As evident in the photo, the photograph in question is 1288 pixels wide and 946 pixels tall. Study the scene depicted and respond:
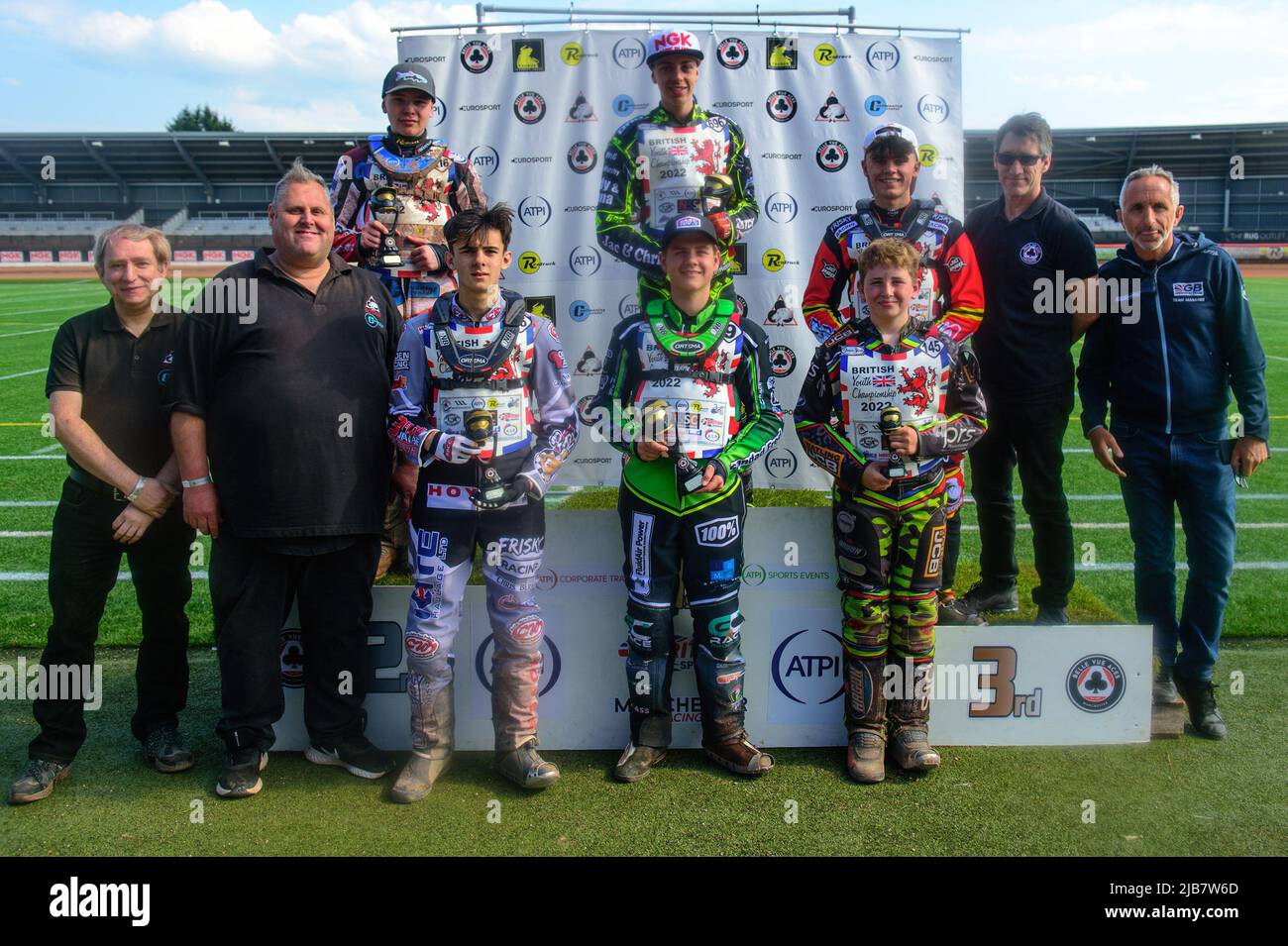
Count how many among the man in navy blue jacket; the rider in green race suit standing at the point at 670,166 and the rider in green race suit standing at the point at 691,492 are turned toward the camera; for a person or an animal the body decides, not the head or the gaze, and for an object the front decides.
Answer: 3

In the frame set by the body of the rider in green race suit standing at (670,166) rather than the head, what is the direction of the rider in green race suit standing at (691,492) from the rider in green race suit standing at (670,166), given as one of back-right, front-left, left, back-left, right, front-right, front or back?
front

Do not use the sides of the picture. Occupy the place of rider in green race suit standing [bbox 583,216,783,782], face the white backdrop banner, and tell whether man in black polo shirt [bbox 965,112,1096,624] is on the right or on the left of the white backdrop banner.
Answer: right

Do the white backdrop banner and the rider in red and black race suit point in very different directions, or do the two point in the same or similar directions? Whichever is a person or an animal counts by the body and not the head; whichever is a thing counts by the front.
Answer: same or similar directions

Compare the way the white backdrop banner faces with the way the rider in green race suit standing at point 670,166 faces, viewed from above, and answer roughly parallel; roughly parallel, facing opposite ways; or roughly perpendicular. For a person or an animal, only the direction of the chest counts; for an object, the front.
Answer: roughly parallel

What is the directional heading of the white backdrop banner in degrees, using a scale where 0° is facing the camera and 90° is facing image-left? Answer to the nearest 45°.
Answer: approximately 0°

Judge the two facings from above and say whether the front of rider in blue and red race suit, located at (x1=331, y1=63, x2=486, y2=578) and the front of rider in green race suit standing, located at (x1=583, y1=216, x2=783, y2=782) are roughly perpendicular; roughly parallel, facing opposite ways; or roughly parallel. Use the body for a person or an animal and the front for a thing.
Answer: roughly parallel

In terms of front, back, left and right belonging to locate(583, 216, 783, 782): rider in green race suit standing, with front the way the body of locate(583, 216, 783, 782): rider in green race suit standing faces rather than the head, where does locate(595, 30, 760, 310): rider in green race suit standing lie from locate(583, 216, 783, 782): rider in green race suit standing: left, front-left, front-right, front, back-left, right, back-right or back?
back

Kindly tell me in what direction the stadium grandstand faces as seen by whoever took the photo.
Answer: facing the viewer

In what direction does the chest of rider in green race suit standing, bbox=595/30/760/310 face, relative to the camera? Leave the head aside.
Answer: toward the camera

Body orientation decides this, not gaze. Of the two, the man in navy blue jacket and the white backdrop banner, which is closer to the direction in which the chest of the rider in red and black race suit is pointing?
the man in navy blue jacket

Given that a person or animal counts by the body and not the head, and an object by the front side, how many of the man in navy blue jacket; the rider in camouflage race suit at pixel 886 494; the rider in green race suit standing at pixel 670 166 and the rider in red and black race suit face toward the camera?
4

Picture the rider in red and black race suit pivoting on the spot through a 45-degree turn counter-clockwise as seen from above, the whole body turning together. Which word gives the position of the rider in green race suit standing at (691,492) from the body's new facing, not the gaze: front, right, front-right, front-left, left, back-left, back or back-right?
right

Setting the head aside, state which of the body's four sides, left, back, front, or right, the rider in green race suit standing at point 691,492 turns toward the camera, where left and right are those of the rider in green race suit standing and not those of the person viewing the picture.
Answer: front

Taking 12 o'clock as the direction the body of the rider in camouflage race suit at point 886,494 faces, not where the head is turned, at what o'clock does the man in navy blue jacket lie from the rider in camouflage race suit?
The man in navy blue jacket is roughly at 8 o'clock from the rider in camouflage race suit.

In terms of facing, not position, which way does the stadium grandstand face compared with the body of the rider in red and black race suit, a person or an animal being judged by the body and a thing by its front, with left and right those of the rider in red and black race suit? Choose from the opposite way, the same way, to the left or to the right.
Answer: the same way

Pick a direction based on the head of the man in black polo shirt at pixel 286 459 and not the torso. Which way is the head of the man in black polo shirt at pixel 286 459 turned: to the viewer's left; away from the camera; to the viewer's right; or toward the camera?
toward the camera

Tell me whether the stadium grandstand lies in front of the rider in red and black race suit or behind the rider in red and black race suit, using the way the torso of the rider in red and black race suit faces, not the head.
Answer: behind

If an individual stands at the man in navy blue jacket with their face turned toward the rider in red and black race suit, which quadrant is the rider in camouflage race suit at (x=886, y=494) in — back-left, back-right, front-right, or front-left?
front-left

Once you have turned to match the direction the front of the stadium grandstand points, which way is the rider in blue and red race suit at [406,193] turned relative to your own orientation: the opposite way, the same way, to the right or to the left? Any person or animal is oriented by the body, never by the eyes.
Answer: the same way
